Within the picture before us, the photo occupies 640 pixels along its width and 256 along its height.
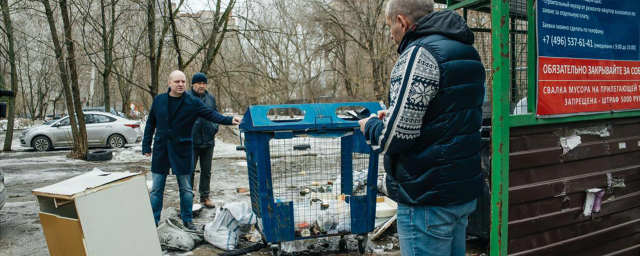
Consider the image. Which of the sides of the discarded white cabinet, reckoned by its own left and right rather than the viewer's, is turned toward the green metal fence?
left

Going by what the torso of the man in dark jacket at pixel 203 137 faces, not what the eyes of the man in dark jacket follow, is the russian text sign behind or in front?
in front

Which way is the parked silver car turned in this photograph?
to the viewer's left

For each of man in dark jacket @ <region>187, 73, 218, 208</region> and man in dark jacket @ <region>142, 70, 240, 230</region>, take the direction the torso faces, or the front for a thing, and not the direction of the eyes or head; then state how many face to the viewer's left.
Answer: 0

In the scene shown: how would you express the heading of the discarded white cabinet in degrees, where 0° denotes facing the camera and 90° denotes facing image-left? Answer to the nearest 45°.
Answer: approximately 45°

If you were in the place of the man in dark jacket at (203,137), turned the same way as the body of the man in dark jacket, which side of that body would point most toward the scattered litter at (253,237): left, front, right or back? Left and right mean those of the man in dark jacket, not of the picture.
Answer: front

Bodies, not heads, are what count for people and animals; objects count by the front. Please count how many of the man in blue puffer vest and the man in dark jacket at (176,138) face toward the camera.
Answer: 1

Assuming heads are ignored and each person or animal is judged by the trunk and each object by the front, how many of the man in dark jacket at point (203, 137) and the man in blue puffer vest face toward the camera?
1

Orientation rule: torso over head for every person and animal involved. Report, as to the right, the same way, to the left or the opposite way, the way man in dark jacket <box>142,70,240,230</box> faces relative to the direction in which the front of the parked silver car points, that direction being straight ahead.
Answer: to the left

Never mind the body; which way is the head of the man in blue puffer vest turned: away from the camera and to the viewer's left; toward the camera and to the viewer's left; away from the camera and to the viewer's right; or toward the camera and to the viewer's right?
away from the camera and to the viewer's left

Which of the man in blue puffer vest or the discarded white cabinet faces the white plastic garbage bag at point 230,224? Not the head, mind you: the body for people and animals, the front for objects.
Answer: the man in blue puffer vest
